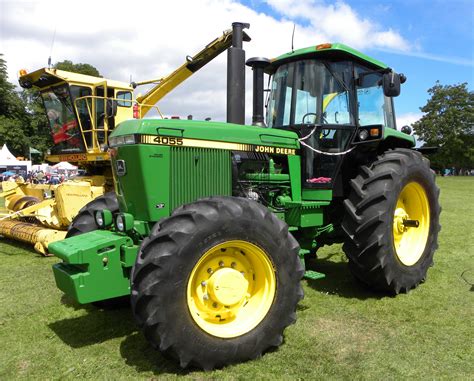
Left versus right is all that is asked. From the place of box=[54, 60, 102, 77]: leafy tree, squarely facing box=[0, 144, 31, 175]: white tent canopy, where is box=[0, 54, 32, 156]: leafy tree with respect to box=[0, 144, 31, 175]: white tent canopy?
right

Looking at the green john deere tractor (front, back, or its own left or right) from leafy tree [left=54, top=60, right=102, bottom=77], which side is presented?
right

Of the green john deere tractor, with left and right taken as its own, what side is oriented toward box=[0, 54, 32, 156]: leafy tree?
right

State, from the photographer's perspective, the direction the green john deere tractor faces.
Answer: facing the viewer and to the left of the viewer

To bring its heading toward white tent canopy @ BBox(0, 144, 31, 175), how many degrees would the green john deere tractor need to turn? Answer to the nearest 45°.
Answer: approximately 90° to its right
